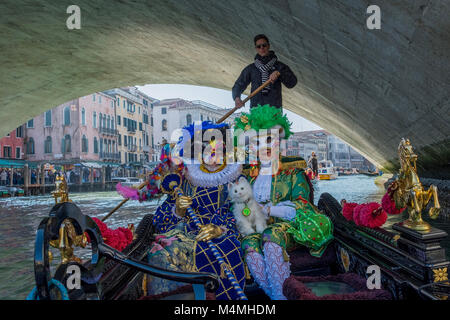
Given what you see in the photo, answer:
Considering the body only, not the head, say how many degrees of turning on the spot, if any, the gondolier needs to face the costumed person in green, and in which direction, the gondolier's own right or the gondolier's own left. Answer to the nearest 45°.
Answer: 0° — they already face them

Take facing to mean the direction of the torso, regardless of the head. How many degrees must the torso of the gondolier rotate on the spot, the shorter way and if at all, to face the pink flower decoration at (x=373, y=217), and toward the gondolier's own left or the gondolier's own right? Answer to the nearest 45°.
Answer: approximately 45° to the gondolier's own left

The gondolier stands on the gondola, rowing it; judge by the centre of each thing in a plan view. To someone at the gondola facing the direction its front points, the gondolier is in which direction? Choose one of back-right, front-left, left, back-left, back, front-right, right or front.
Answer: back

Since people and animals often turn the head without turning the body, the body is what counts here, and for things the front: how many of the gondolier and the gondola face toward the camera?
2

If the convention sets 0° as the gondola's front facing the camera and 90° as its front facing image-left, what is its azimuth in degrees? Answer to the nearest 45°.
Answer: approximately 0°
